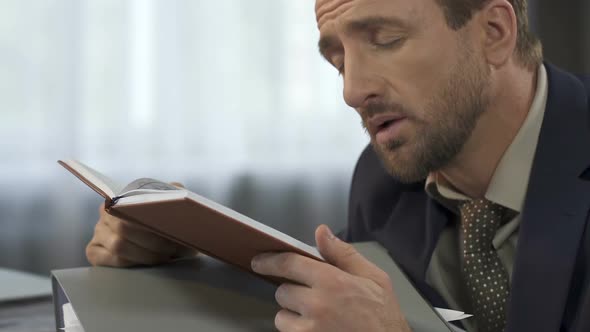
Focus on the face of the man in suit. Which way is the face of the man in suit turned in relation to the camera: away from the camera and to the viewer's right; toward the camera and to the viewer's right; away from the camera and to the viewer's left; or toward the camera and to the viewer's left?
toward the camera and to the viewer's left

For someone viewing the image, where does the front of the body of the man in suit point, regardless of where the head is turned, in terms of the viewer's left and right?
facing the viewer and to the left of the viewer

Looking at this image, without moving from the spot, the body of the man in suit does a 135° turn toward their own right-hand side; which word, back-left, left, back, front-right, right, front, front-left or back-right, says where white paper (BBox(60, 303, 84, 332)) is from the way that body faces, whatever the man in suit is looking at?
back-left

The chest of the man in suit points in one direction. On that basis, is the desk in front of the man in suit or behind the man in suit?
in front
